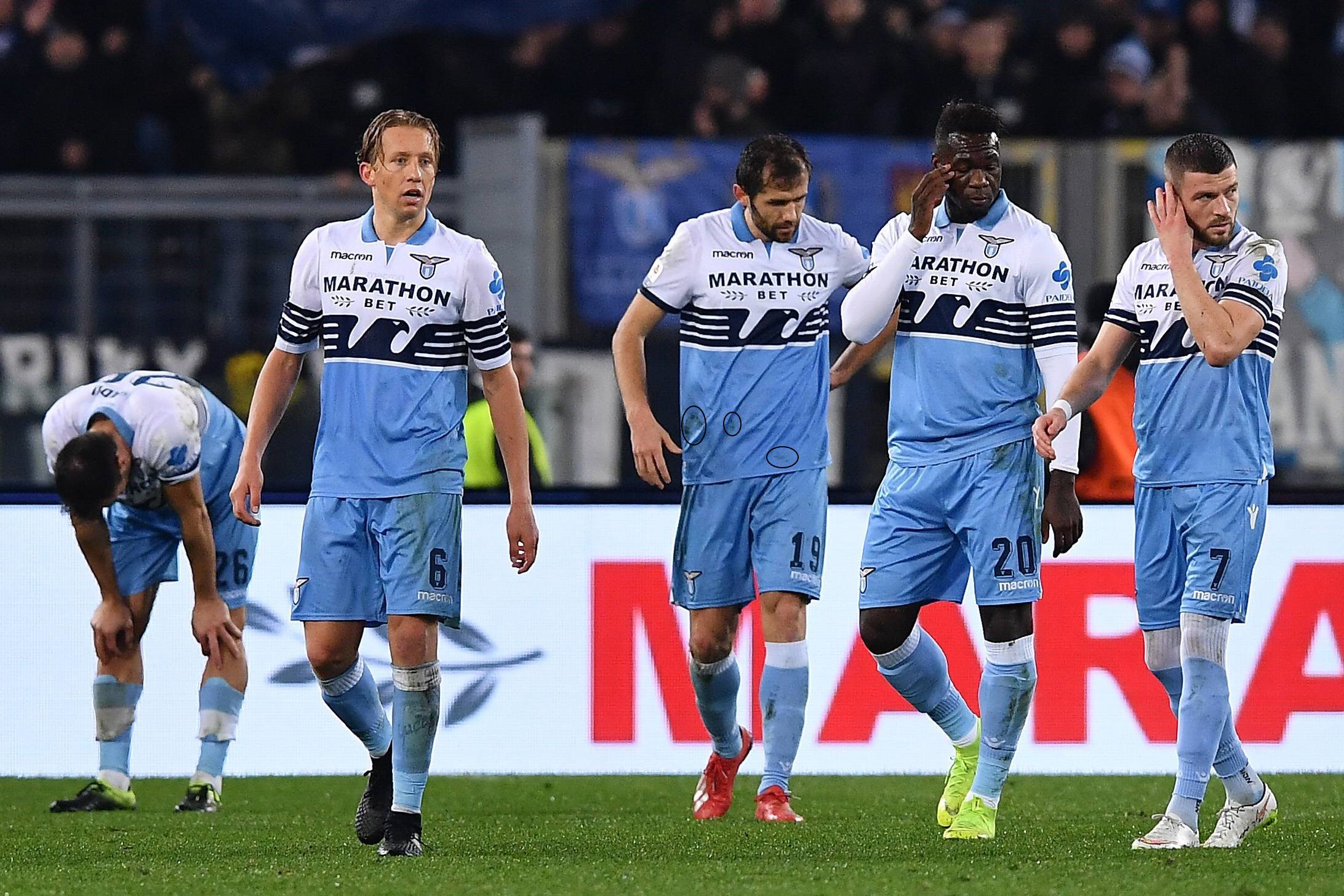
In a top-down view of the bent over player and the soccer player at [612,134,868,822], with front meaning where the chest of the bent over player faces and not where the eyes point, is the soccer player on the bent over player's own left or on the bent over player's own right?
on the bent over player's own left

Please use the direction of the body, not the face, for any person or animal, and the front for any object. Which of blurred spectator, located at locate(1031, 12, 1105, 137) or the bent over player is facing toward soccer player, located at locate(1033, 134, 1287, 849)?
the blurred spectator

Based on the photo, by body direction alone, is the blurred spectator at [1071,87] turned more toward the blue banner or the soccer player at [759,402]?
the soccer player

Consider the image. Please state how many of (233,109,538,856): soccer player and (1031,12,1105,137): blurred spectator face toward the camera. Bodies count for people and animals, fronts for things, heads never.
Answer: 2

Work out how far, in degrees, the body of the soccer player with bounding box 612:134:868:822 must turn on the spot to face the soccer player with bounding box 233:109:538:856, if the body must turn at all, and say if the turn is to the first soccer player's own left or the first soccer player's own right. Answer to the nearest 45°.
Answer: approximately 45° to the first soccer player's own right

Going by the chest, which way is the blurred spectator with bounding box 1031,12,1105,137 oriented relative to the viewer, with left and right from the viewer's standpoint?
facing the viewer

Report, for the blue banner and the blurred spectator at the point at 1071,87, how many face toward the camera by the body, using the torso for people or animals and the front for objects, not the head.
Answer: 2

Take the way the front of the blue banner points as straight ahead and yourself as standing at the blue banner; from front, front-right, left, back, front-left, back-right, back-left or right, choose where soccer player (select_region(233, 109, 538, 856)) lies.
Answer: front

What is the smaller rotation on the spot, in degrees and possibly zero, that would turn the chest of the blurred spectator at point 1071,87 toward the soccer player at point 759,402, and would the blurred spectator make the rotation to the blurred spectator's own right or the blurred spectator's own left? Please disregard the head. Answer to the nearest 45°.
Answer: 0° — they already face them

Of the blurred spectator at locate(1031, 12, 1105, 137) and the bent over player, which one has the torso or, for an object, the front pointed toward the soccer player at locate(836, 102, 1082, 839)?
the blurred spectator

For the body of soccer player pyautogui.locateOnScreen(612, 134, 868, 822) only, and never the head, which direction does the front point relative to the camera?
toward the camera

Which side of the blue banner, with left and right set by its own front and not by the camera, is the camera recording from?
front

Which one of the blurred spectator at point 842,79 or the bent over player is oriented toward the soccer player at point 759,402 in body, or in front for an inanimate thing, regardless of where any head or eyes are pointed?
the blurred spectator

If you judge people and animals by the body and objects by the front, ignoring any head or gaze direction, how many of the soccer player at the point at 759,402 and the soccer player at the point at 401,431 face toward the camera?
2

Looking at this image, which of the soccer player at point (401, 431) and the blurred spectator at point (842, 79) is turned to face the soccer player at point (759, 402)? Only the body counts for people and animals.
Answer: the blurred spectator
